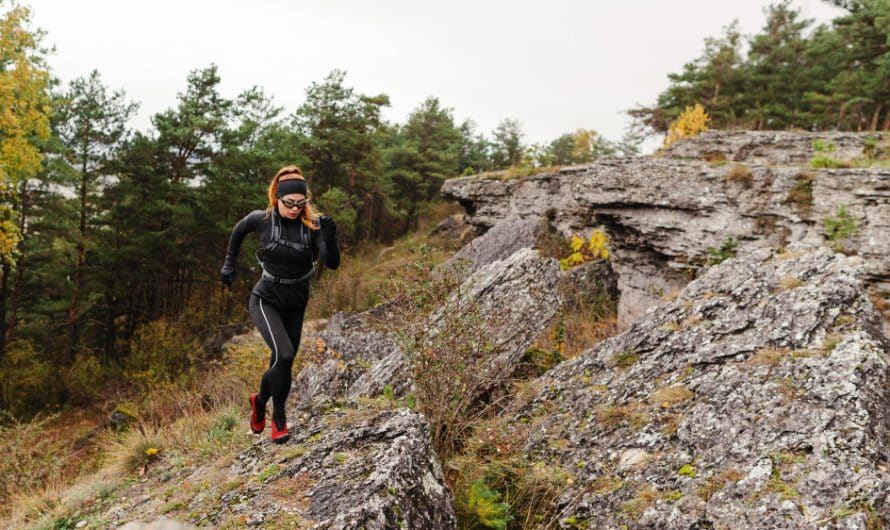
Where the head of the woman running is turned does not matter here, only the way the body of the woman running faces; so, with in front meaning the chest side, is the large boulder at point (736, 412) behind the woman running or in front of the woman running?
in front

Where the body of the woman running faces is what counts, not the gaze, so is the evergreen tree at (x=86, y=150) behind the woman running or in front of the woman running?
behind

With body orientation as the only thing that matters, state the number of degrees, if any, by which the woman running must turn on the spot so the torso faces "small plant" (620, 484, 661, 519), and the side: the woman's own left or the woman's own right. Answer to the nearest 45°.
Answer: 0° — they already face it

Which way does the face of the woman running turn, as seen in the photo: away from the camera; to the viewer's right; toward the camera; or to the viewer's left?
toward the camera

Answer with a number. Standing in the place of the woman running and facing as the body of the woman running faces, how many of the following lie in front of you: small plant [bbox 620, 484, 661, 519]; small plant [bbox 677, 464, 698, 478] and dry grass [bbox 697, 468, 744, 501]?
3

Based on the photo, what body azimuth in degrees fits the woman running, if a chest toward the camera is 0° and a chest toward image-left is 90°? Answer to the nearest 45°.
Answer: approximately 315°

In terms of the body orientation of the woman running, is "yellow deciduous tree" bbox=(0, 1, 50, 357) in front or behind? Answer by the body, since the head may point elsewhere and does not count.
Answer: behind

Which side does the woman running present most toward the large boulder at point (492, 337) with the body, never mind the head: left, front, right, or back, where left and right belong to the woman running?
left
